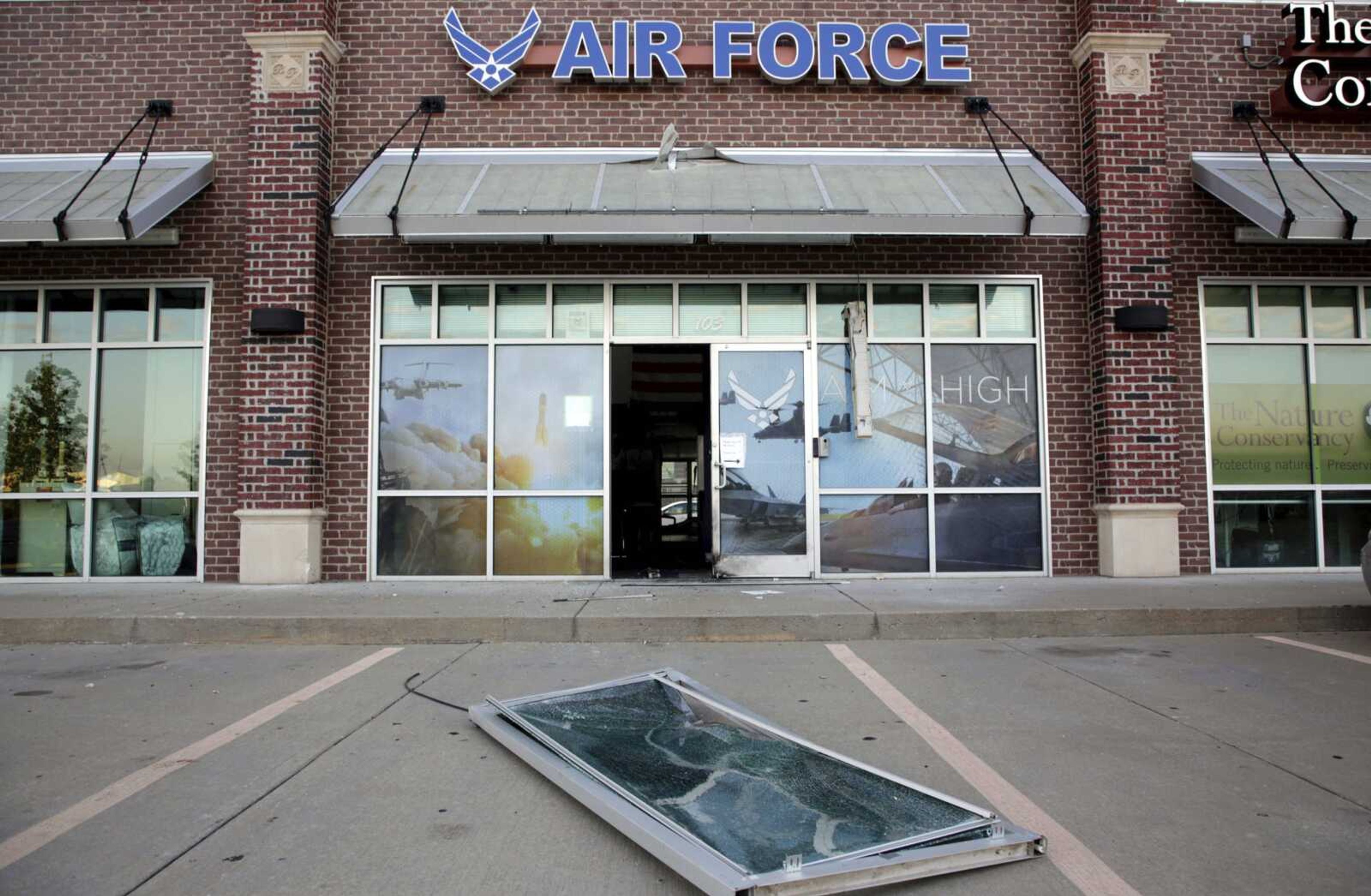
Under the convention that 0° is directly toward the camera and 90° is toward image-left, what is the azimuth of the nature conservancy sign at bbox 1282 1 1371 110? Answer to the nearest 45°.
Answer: approximately 0°

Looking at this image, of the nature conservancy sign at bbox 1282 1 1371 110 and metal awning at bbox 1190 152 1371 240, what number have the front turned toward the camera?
2

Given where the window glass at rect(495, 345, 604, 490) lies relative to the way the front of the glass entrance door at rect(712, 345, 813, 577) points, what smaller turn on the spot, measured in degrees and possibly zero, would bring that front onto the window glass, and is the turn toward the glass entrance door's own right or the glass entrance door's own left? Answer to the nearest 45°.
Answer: approximately 90° to the glass entrance door's own right

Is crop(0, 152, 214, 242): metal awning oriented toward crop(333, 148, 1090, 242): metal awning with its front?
no

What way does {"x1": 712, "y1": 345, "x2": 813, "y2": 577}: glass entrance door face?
toward the camera

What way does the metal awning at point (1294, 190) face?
toward the camera

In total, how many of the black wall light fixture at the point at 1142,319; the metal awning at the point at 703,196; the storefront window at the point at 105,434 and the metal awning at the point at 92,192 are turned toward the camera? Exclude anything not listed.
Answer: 4

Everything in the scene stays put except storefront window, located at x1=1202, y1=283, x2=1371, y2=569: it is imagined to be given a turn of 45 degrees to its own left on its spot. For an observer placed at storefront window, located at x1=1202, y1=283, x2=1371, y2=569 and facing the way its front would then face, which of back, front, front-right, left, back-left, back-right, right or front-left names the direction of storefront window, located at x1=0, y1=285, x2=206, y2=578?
right

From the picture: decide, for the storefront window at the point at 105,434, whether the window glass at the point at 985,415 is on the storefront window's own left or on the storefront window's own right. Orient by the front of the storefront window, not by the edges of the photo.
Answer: on the storefront window's own left

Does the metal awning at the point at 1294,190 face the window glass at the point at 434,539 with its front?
no

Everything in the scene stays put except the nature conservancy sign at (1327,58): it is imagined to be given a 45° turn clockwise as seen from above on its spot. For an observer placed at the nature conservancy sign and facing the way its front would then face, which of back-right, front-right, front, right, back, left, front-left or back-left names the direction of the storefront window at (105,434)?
front

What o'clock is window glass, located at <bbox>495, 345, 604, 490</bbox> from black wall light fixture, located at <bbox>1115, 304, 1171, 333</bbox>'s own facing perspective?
The window glass is roughly at 2 o'clock from the black wall light fixture.

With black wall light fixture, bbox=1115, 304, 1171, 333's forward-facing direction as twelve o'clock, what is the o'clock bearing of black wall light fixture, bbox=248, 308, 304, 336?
black wall light fixture, bbox=248, 308, 304, 336 is roughly at 2 o'clock from black wall light fixture, bbox=1115, 304, 1171, 333.

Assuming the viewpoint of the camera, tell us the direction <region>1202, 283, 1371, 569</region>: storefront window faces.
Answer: facing the viewer

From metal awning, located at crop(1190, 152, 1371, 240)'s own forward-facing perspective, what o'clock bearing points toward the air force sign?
The air force sign is roughly at 2 o'clock from the metal awning.

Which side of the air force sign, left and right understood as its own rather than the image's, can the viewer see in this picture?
front

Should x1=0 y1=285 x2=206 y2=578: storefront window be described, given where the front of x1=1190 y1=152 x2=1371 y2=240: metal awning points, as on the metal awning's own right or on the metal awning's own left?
on the metal awning's own right

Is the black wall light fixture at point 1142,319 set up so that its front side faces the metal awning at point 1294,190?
no

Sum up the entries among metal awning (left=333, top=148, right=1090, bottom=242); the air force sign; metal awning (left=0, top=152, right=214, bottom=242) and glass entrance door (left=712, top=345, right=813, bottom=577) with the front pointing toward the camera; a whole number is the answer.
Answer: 4

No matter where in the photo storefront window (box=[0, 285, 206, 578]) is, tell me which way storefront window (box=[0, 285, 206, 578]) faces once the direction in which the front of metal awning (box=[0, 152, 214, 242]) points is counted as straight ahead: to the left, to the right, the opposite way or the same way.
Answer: the same way
